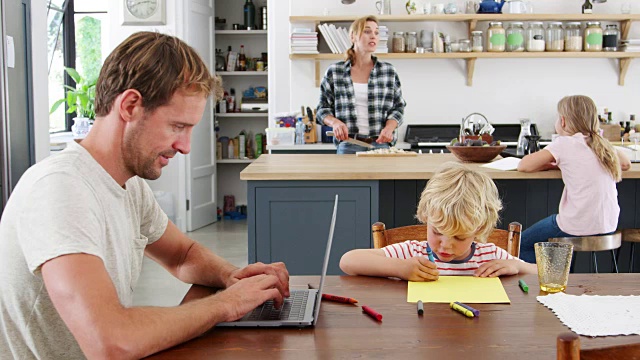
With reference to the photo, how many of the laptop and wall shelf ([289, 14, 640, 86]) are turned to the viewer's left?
1

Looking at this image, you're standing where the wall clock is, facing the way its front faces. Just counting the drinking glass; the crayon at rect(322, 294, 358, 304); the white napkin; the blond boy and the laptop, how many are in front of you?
5

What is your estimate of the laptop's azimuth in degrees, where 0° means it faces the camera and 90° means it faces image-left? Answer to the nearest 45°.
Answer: approximately 90°

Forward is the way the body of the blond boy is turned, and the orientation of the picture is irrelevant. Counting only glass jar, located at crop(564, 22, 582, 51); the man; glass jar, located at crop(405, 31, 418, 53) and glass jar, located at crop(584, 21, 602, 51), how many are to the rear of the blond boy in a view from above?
3

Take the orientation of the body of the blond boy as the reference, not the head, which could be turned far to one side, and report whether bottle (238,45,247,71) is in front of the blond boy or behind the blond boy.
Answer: behind

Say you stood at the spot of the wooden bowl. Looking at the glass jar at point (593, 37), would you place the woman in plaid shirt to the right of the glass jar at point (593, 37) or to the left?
left

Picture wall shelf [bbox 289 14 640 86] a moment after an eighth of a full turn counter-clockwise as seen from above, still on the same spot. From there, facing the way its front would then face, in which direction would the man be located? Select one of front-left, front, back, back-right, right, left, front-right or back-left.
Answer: front-right

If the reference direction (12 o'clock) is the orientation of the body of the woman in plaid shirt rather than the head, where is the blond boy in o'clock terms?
The blond boy is roughly at 12 o'clock from the woman in plaid shirt.

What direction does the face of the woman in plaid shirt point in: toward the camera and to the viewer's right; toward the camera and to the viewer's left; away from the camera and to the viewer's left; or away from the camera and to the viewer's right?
toward the camera and to the viewer's right
